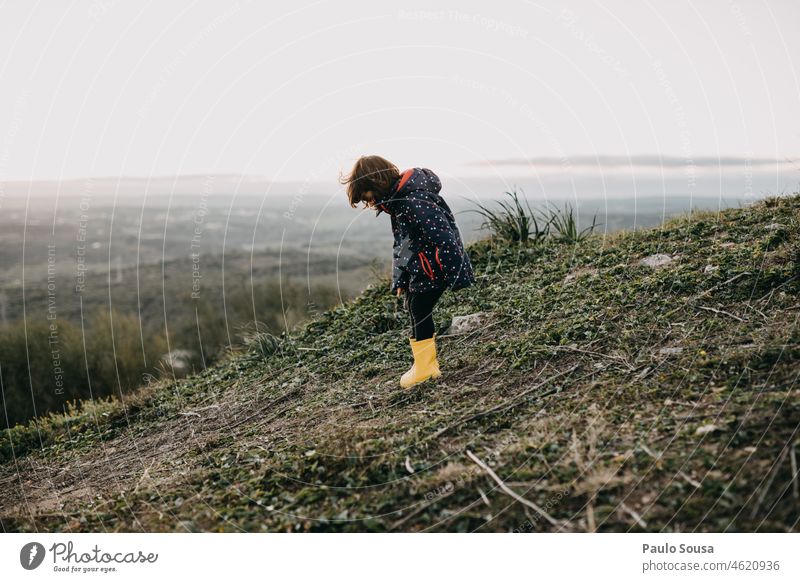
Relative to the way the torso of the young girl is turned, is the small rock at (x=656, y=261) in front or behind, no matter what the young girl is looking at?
behind

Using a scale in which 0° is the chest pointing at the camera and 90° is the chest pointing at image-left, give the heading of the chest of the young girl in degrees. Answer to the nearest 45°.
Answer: approximately 90°

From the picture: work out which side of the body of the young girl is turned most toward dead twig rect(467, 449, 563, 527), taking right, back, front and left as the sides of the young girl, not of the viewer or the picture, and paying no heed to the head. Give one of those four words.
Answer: left

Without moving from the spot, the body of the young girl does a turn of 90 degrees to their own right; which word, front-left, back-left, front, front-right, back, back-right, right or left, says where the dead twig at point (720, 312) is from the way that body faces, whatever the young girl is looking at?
right

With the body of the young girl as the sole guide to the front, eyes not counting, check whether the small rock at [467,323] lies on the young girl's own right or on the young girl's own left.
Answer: on the young girl's own right

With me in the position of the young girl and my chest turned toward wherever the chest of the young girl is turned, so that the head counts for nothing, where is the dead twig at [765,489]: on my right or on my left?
on my left
